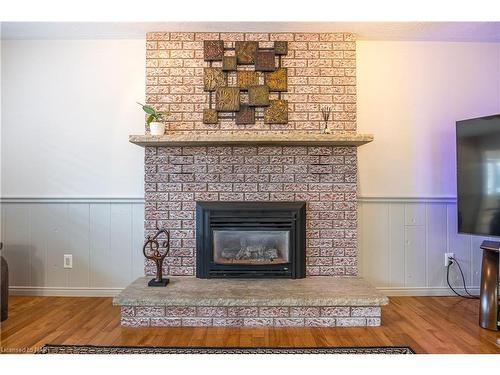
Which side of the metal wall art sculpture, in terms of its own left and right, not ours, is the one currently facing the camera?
front

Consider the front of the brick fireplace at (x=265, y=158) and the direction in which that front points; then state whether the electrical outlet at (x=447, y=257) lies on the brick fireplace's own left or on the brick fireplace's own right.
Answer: on the brick fireplace's own left

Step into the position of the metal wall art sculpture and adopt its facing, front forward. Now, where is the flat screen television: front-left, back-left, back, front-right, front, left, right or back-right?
left

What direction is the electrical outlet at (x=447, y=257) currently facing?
toward the camera

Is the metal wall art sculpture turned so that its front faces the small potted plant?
no

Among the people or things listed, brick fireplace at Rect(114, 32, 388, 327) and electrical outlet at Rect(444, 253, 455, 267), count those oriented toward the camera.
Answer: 2

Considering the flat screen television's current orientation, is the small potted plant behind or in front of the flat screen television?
in front

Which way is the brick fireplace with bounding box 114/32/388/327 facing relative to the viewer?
toward the camera

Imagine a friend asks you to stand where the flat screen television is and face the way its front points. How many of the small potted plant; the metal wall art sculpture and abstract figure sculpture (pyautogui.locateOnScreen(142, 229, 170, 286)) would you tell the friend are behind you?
0

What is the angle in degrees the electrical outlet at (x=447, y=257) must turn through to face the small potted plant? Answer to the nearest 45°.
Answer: approximately 45° to its right
